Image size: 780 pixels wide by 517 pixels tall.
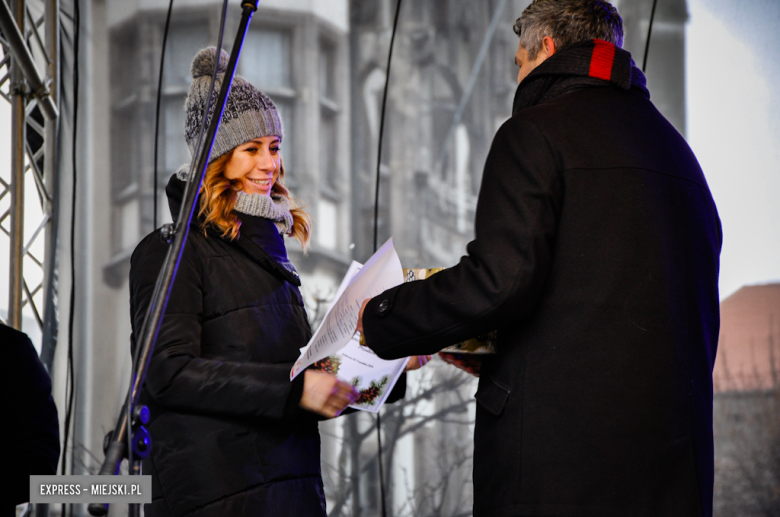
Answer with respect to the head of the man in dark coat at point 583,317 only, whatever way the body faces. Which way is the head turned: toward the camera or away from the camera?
away from the camera

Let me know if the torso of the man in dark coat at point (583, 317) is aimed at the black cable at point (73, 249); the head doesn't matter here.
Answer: yes

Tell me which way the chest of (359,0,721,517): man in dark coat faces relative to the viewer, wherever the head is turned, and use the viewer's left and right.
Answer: facing away from the viewer and to the left of the viewer
